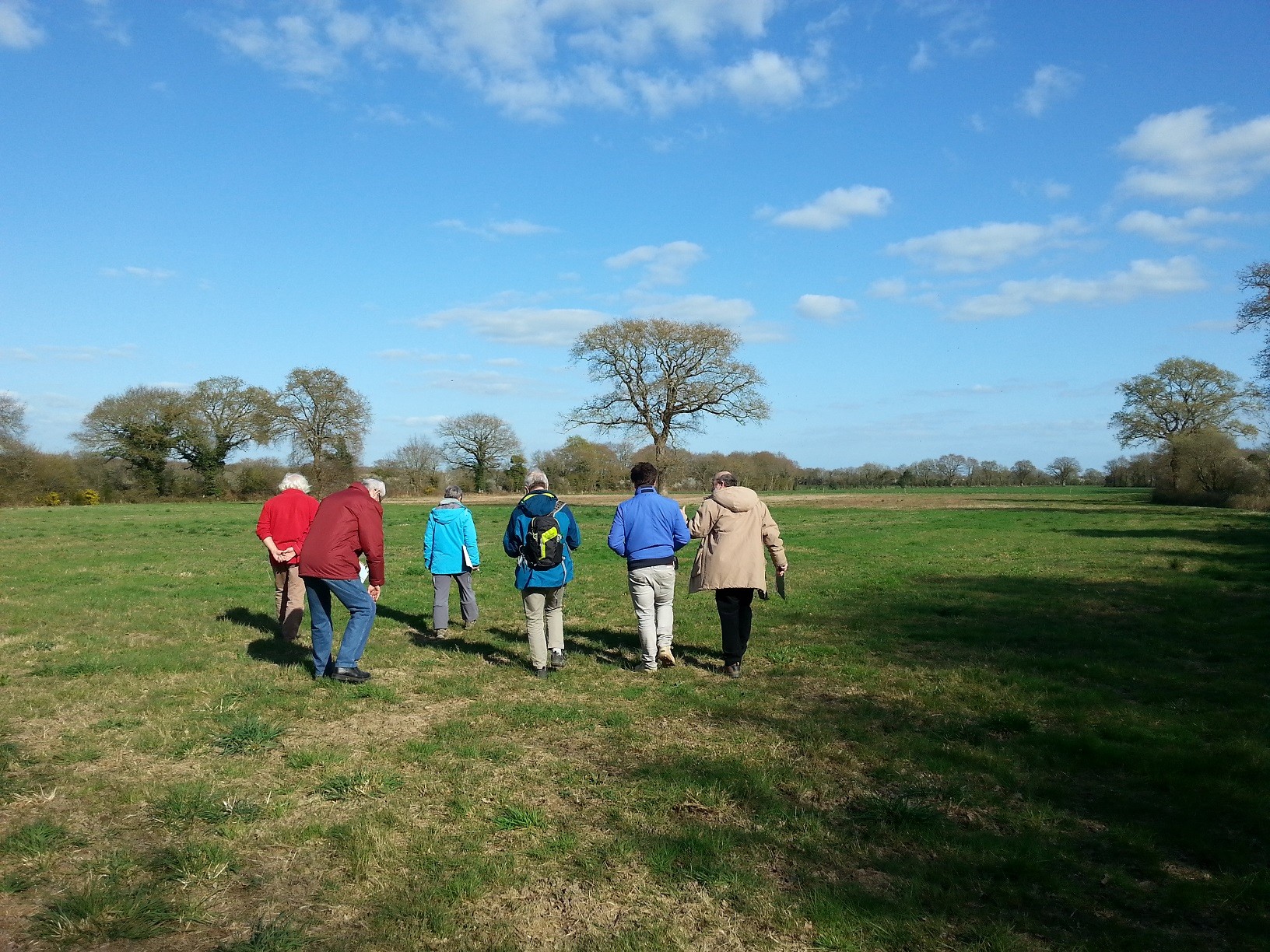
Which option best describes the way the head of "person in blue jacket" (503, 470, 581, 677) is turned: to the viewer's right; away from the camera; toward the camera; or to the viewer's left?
away from the camera

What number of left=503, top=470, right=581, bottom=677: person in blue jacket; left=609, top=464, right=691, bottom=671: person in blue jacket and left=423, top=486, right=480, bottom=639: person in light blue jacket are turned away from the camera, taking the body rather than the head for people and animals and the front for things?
3

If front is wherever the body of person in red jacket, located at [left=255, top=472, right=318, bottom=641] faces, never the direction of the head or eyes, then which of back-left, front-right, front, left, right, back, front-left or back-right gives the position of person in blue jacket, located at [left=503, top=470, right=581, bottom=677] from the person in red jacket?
back-right

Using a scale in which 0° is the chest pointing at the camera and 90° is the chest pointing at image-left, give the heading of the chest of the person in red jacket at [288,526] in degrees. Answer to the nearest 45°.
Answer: approximately 180°

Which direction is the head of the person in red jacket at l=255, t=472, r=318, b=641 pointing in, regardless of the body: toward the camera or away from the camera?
away from the camera

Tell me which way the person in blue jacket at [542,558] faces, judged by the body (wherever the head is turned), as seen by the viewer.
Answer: away from the camera

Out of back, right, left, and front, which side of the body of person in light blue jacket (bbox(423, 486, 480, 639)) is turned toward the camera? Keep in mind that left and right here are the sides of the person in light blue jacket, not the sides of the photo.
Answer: back

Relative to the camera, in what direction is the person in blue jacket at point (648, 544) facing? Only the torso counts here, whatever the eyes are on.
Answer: away from the camera

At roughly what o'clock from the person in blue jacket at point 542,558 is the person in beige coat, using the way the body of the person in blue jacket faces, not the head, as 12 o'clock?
The person in beige coat is roughly at 3 o'clock from the person in blue jacket.

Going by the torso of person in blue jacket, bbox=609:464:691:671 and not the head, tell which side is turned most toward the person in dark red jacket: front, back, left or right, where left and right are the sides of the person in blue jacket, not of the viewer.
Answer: left

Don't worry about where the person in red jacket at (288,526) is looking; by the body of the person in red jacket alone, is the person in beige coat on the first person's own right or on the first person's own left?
on the first person's own right

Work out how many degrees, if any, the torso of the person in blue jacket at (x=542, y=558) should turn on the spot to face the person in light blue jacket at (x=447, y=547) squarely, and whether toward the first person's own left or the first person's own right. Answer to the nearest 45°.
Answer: approximately 45° to the first person's own left

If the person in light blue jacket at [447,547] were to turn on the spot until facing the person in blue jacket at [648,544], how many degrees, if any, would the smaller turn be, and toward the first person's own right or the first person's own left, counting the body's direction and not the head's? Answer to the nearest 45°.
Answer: approximately 135° to the first person's own right
